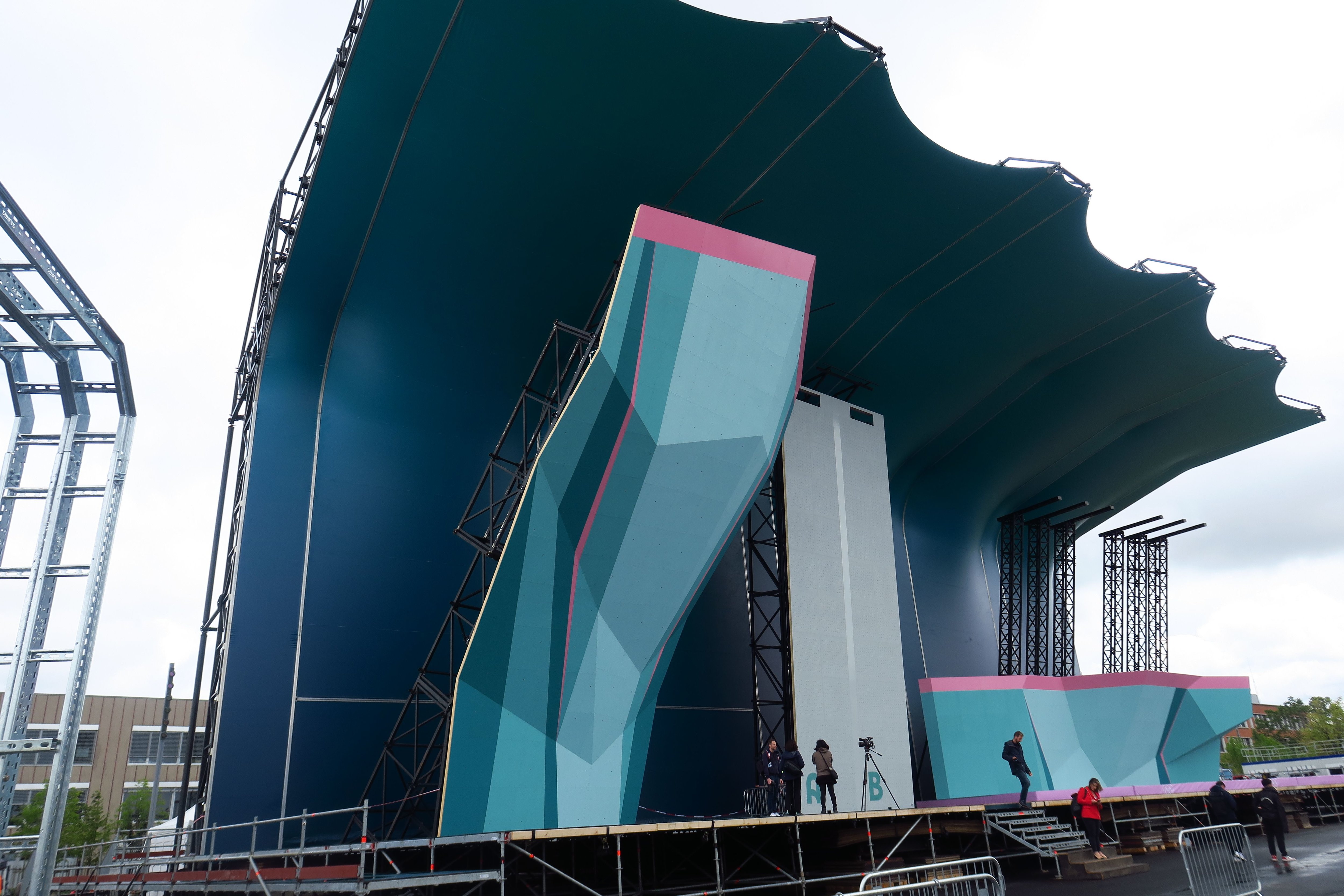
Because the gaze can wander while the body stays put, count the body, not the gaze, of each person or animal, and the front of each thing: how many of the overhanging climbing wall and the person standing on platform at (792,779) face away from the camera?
1

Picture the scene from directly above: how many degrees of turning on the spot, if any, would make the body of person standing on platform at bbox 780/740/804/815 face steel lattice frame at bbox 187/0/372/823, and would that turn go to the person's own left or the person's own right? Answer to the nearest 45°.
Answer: approximately 90° to the person's own left

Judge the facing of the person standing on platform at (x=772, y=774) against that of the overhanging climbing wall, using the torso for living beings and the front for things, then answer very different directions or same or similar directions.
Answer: same or similar directions

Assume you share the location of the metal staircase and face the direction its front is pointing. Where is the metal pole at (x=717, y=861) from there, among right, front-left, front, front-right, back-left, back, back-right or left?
right

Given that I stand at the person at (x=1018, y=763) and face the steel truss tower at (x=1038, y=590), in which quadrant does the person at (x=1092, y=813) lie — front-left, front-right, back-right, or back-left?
back-right

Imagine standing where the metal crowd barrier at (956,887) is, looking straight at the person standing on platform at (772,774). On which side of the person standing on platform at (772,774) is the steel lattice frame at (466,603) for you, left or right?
left

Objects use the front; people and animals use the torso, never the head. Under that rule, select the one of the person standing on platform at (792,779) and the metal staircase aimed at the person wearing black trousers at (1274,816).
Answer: the metal staircase

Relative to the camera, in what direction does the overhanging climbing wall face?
facing the viewer and to the right of the viewer

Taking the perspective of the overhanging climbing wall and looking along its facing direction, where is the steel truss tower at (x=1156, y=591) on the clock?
The steel truss tower is roughly at 9 o'clock from the overhanging climbing wall.

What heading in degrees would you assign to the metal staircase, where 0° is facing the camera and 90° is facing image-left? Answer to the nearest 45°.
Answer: approximately 315°

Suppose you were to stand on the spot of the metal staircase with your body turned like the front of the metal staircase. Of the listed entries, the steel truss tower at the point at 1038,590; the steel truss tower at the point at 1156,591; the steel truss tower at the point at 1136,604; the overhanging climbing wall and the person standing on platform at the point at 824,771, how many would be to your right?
2

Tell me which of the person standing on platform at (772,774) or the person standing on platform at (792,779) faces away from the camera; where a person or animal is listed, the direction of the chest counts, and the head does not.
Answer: the person standing on platform at (792,779)

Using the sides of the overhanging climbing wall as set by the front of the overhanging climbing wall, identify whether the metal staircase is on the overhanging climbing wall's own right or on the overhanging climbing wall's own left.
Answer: on the overhanging climbing wall's own left

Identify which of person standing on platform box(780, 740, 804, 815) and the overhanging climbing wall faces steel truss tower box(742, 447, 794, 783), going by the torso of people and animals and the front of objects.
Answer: the person standing on platform

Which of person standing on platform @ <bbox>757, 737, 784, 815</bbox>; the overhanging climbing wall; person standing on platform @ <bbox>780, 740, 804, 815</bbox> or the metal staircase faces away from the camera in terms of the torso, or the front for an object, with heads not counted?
person standing on platform @ <bbox>780, 740, 804, 815</bbox>

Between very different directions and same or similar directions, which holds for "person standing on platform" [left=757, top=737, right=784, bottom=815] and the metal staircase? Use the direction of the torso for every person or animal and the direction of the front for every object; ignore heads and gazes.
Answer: same or similar directions
